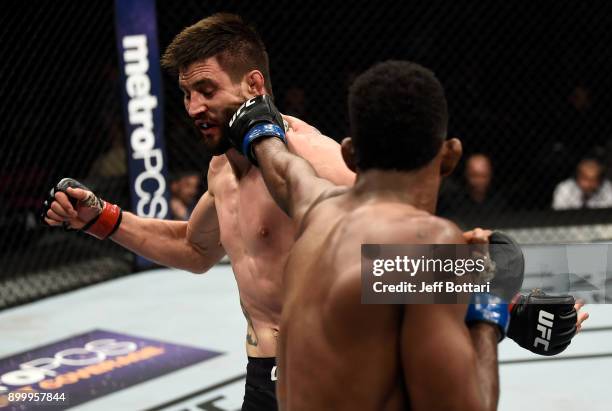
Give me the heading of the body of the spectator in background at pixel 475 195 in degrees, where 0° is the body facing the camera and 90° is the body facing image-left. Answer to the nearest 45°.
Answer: approximately 0°

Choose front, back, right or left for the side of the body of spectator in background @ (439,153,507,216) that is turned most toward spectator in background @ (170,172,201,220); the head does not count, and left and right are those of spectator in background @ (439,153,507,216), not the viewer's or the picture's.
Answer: right

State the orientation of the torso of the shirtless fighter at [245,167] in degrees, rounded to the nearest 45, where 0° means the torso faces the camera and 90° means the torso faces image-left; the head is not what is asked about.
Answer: approximately 45°

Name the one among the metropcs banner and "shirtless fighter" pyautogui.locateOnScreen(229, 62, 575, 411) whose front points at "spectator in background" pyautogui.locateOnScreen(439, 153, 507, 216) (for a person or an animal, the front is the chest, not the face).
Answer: the shirtless fighter

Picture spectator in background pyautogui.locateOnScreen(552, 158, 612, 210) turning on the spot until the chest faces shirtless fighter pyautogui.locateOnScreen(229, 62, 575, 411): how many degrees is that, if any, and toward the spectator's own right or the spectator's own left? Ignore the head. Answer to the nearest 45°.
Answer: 0° — they already face them

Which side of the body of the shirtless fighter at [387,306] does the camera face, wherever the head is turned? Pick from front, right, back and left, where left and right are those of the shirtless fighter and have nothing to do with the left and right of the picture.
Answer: back

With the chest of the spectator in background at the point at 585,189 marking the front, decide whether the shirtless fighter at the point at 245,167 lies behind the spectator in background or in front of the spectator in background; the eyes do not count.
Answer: in front

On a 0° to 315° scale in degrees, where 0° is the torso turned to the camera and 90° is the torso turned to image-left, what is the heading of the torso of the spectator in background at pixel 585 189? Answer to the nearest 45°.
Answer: approximately 0°

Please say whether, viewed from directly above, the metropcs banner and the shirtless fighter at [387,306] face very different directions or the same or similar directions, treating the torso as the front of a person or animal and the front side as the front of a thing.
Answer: very different directions

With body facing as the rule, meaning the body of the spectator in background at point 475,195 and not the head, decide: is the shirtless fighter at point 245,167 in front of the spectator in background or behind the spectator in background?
in front
